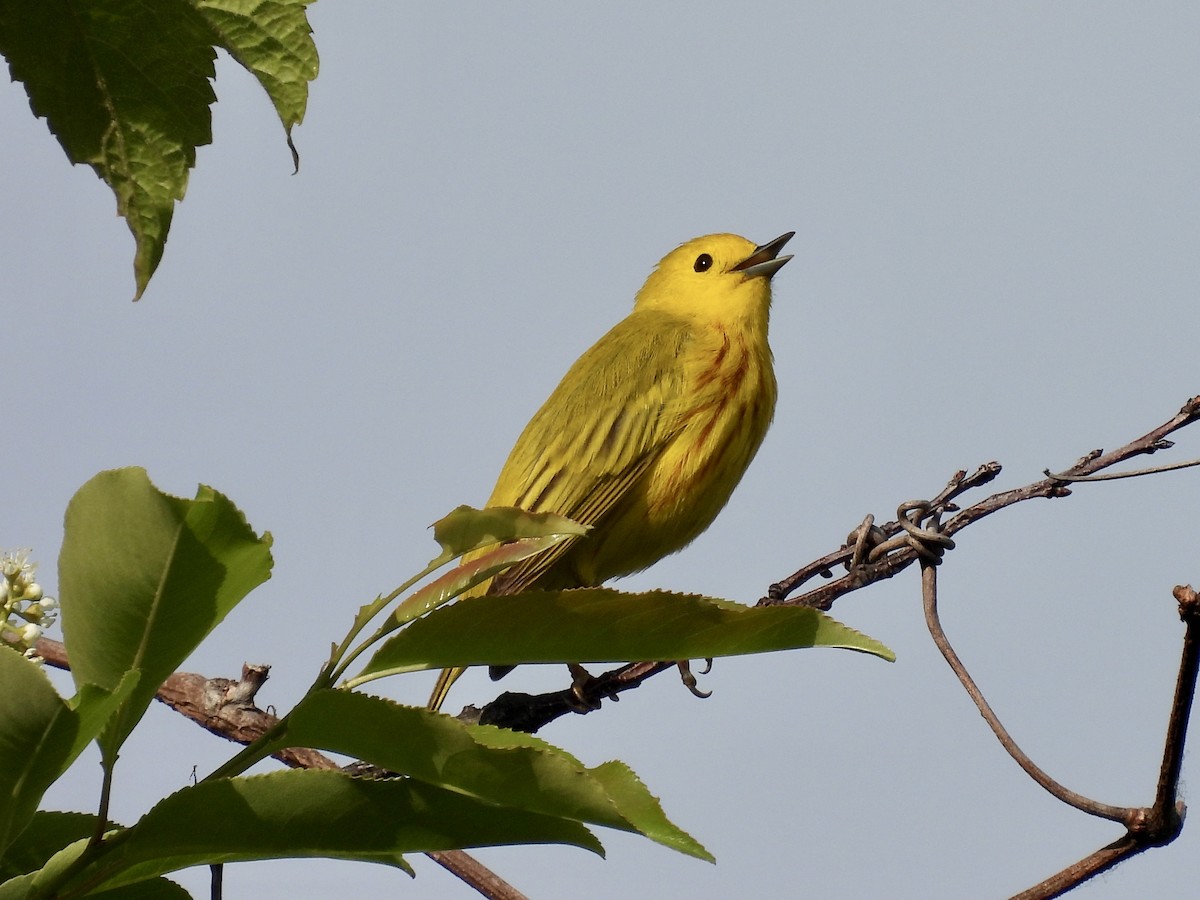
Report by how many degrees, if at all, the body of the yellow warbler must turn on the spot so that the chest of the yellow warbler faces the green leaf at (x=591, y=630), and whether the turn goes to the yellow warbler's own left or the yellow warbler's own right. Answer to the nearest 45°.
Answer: approximately 90° to the yellow warbler's own right

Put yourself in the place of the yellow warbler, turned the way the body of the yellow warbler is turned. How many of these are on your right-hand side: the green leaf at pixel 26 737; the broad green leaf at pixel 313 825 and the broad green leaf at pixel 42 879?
3

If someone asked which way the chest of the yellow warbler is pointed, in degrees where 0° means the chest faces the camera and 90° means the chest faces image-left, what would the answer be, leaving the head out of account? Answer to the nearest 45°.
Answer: approximately 270°

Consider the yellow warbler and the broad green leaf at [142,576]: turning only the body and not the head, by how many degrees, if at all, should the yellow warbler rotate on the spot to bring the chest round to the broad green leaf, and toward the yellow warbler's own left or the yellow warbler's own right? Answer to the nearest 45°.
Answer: approximately 90° to the yellow warbler's own right

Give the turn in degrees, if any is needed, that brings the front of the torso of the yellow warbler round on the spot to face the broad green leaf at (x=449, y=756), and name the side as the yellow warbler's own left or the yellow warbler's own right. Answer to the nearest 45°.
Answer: approximately 90° to the yellow warbler's own right

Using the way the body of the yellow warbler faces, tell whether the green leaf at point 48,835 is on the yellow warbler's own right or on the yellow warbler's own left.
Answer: on the yellow warbler's own right

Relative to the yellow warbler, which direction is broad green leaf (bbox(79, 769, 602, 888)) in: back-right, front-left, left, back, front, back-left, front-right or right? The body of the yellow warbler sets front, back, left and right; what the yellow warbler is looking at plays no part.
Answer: right

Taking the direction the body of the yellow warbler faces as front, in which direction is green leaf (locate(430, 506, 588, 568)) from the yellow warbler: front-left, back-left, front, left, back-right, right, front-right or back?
right

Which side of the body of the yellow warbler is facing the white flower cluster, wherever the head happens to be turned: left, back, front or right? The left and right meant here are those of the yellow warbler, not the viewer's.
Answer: back
